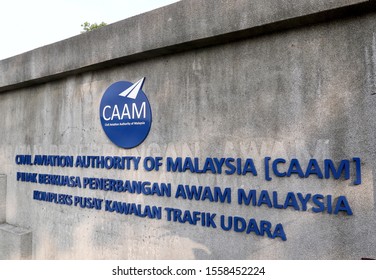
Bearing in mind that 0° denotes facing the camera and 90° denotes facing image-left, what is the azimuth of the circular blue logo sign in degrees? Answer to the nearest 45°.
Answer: approximately 45°
